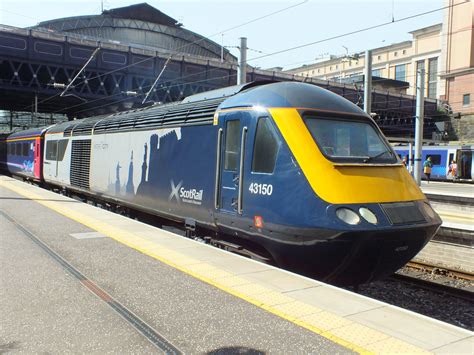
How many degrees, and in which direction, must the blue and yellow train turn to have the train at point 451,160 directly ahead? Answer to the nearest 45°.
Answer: approximately 90° to its left

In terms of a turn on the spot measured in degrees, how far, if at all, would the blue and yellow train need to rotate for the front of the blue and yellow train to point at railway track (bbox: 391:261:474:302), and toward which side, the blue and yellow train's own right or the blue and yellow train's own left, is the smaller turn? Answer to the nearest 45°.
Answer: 0° — it already faces it

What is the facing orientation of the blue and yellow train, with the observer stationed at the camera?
facing the viewer and to the right of the viewer
